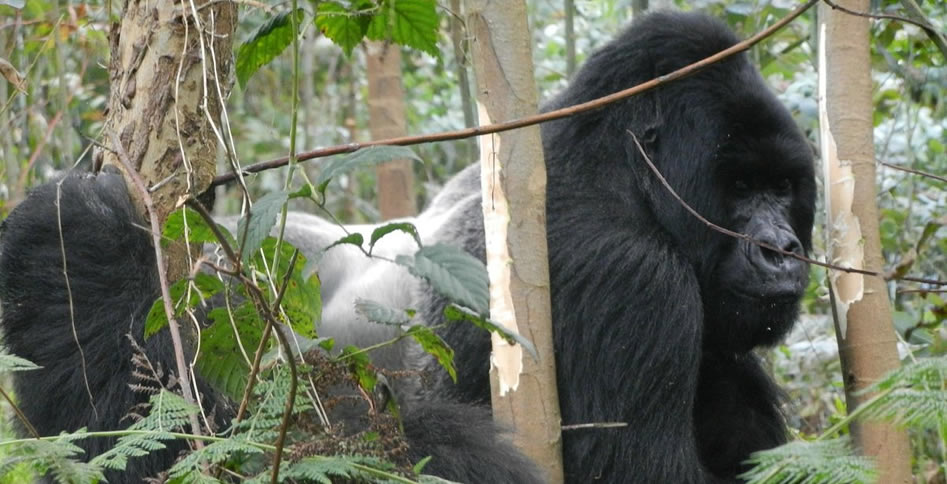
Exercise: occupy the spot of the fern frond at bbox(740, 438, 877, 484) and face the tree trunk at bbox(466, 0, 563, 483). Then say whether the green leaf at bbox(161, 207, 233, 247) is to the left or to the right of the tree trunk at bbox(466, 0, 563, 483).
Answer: left

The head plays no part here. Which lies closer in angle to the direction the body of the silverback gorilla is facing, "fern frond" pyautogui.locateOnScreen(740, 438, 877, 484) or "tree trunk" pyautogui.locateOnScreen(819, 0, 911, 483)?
the tree trunk

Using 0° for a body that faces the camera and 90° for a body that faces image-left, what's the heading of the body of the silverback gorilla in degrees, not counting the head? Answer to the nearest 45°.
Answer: approximately 270°

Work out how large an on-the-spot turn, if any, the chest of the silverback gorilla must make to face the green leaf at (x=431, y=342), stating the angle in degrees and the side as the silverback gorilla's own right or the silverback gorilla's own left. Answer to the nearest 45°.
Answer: approximately 135° to the silverback gorilla's own right

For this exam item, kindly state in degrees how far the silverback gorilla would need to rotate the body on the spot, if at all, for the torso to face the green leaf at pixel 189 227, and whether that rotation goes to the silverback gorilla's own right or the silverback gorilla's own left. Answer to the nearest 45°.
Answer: approximately 135° to the silverback gorilla's own right

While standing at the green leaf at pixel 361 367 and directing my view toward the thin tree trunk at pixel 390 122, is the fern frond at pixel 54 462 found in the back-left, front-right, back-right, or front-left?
back-left

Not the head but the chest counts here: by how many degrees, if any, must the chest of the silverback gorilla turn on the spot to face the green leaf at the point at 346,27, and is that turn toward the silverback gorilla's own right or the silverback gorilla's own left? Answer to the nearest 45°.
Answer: approximately 135° to the silverback gorilla's own right
